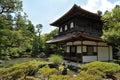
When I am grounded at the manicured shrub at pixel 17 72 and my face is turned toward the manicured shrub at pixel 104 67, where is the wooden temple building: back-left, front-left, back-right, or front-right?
front-left

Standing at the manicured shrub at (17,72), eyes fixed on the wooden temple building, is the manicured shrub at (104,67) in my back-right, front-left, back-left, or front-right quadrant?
front-right
